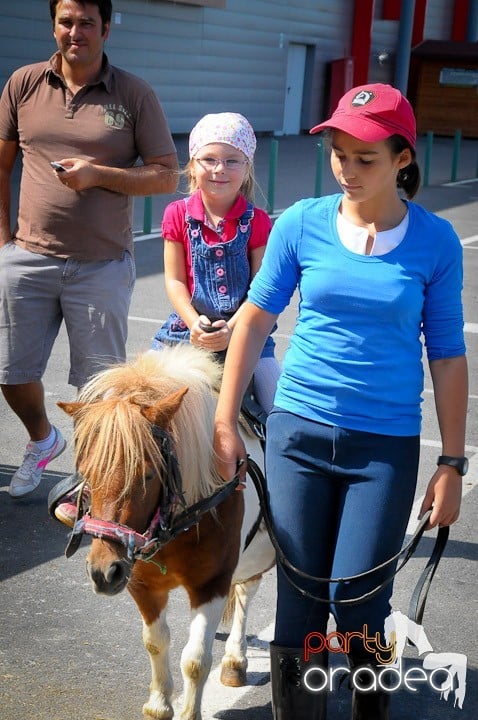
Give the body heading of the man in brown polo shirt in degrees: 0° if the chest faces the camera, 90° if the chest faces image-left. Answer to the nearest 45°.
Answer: approximately 0°

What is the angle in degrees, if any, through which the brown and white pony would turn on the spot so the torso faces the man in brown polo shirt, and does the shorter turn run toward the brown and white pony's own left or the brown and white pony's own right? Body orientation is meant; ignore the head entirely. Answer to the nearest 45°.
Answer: approximately 135° to the brown and white pony's own right

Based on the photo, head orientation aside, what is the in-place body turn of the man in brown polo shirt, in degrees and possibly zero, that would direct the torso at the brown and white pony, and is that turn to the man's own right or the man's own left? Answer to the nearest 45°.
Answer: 0° — they already face it

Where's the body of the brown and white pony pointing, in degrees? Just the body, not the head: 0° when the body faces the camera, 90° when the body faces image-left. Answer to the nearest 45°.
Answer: approximately 45°

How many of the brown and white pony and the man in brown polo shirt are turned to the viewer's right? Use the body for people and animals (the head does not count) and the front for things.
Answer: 0
